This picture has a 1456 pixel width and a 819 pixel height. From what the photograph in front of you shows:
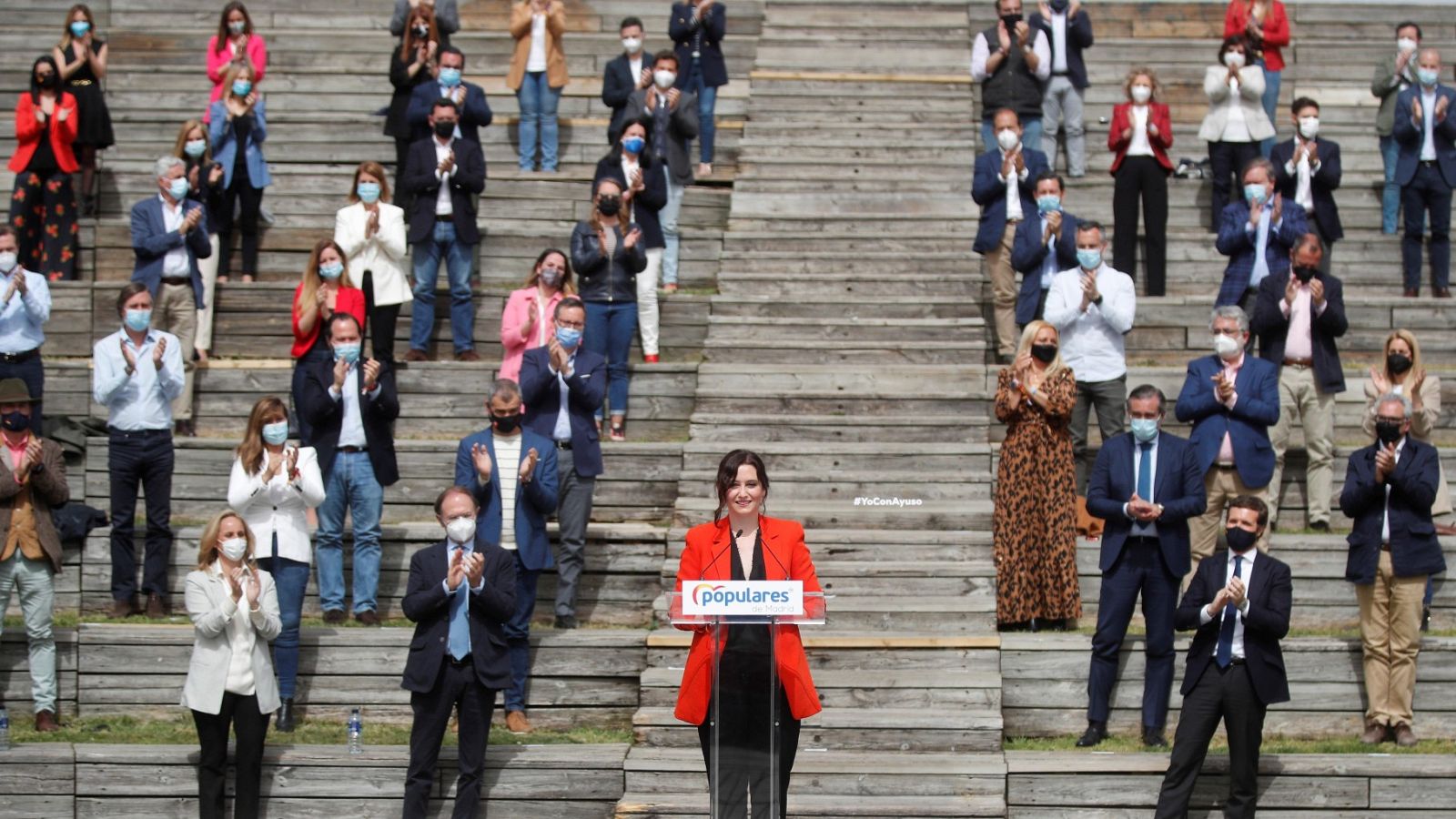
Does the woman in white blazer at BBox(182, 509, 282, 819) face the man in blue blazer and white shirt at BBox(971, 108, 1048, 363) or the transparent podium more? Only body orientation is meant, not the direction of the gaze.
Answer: the transparent podium

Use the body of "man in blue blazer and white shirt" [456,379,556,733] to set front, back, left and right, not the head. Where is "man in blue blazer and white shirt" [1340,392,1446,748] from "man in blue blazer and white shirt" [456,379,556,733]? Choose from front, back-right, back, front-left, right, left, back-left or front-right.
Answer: left

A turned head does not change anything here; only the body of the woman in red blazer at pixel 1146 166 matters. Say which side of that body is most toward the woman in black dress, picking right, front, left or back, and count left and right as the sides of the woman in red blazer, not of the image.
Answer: right

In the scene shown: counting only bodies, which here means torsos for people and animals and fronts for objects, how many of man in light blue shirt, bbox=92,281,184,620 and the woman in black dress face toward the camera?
2

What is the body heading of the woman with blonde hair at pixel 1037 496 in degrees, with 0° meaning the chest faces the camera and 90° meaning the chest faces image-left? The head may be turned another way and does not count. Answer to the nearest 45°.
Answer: approximately 0°

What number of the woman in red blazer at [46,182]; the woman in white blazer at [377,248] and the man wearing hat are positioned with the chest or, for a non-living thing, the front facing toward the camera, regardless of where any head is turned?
3

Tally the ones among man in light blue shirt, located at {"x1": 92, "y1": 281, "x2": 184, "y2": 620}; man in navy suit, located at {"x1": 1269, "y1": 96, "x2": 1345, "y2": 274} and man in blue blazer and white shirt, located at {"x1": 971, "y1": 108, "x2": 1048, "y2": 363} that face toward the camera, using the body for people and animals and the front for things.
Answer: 3

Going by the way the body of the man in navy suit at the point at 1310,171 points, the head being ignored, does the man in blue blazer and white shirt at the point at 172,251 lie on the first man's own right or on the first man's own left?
on the first man's own right

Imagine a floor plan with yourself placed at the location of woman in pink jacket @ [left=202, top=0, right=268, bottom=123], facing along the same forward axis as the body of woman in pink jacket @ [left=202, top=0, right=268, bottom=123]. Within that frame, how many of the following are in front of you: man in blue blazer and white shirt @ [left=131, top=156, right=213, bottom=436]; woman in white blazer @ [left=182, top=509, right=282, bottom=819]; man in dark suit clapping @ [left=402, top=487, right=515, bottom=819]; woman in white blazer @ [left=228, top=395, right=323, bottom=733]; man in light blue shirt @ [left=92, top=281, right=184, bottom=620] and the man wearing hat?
6

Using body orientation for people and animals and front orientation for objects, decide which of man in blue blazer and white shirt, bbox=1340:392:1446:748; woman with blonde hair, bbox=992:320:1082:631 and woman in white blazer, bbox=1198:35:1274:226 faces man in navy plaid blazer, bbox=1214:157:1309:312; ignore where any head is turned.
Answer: the woman in white blazer
